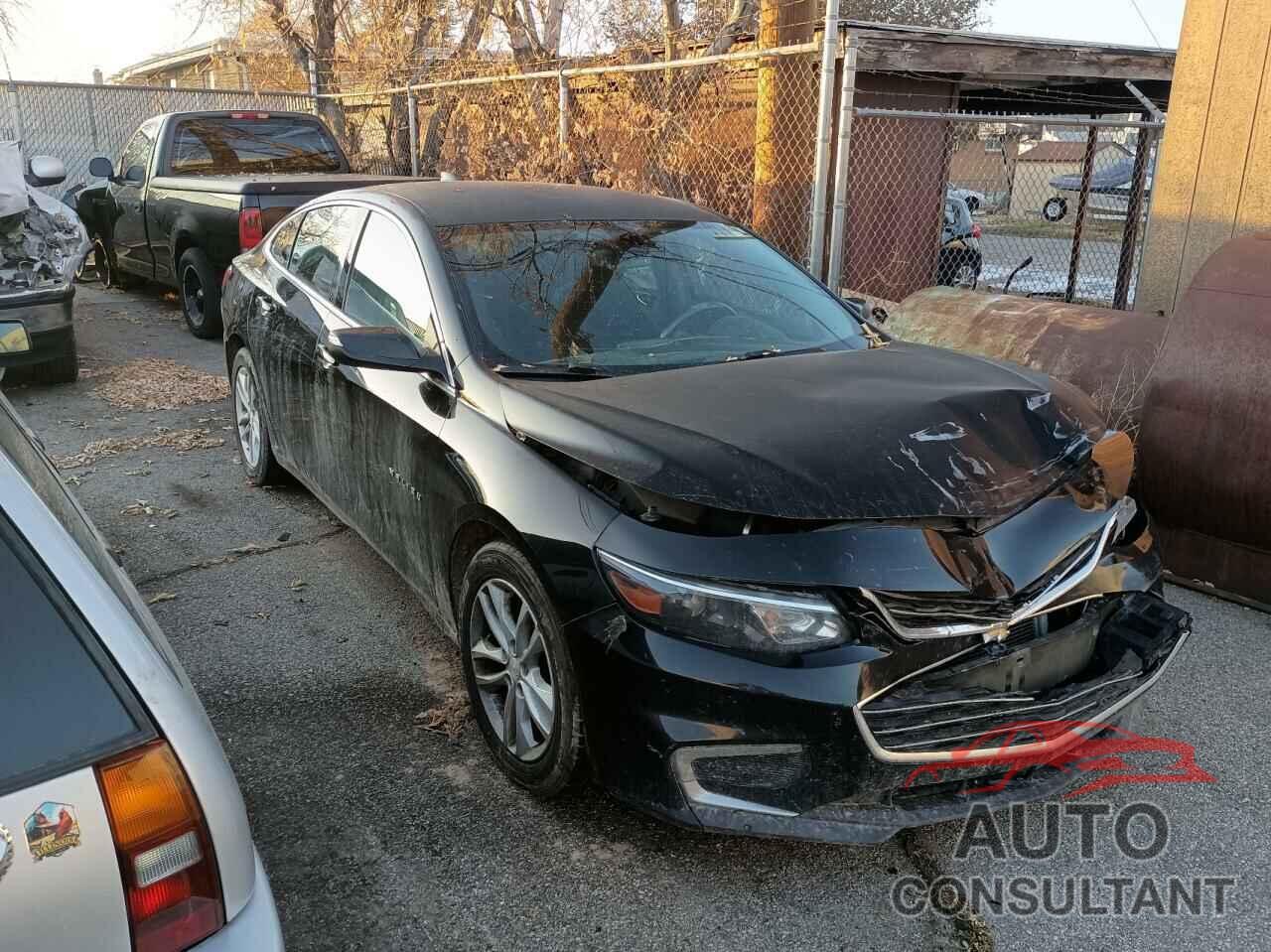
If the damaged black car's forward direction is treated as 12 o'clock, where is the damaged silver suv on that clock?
The damaged silver suv is roughly at 6 o'clock from the damaged black car.

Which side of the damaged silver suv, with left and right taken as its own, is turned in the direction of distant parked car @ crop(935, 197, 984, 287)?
left

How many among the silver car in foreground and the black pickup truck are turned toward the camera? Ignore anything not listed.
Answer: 0

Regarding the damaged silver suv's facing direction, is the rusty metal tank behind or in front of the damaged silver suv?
in front

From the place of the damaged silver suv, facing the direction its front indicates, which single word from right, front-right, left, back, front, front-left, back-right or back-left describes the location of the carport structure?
left

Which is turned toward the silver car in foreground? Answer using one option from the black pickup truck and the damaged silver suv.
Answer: the damaged silver suv

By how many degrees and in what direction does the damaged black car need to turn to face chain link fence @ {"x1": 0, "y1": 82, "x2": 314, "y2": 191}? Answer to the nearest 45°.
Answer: approximately 180°

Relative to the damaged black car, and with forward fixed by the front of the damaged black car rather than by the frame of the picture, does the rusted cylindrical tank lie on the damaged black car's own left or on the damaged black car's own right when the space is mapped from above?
on the damaged black car's own left

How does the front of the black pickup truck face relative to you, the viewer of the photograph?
facing away from the viewer and to the left of the viewer

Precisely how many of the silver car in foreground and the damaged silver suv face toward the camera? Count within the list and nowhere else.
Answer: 1

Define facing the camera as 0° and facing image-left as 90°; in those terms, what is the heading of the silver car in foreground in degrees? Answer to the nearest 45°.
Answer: approximately 180°

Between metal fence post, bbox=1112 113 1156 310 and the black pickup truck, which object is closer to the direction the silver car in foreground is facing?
the black pickup truck

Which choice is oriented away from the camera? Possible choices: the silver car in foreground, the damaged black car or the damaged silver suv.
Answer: the silver car in foreground

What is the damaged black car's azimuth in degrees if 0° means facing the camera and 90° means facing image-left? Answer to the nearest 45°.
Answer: approximately 315°
